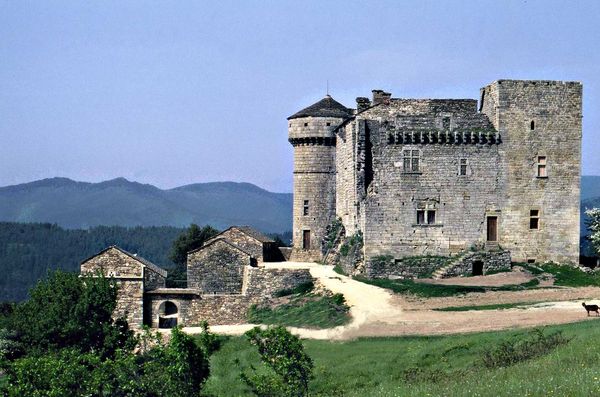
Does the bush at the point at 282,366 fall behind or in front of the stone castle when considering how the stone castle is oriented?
in front

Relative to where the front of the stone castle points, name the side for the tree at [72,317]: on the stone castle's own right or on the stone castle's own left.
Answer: on the stone castle's own right

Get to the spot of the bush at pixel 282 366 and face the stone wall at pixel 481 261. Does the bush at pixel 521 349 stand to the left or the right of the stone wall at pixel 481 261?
right

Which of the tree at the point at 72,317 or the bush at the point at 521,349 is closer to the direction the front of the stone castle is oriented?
the bush

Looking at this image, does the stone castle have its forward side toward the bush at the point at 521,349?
yes

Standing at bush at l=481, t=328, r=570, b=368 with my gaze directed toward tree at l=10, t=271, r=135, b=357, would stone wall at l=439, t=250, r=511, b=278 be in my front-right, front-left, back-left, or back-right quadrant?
front-right

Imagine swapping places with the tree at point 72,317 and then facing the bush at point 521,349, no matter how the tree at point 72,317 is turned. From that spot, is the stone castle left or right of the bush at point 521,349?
left

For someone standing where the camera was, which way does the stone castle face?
facing the viewer
